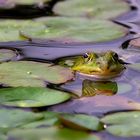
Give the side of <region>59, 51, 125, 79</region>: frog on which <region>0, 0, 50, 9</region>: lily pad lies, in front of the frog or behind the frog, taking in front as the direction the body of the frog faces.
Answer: behind

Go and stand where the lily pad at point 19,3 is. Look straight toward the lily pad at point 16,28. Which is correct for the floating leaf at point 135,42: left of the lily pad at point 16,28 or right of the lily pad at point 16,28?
left

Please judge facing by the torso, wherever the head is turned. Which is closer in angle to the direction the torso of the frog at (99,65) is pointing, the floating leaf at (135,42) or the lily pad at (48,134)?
the lily pad
